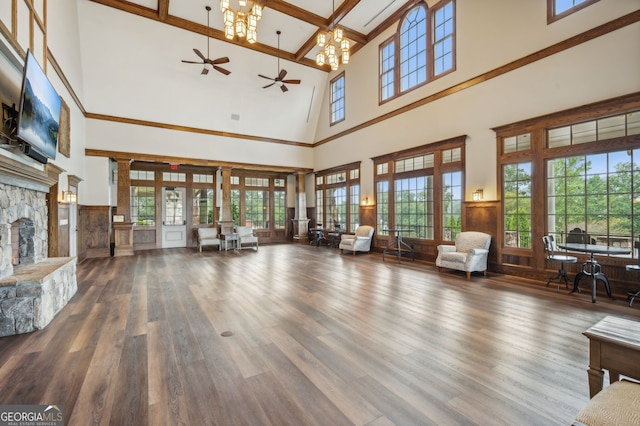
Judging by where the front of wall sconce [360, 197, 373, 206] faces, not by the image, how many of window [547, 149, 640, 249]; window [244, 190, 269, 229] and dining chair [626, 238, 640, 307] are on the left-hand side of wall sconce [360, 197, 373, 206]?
2

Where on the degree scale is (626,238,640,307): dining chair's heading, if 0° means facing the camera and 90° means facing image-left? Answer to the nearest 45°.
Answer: approximately 90°

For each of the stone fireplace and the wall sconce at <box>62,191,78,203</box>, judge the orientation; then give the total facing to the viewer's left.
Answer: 0

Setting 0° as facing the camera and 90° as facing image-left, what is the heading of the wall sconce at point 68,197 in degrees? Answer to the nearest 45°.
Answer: approximately 315°

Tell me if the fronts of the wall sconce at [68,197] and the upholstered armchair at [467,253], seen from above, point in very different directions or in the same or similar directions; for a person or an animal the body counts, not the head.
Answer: very different directions

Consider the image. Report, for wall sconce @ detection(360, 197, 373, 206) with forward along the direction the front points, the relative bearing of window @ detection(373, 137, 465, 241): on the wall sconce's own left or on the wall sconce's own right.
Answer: on the wall sconce's own left

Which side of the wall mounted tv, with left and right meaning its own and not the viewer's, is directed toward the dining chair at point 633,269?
front

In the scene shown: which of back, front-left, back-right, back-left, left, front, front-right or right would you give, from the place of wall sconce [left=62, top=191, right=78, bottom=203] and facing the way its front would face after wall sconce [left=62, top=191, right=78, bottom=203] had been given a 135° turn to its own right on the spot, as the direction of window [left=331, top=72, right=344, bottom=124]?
back

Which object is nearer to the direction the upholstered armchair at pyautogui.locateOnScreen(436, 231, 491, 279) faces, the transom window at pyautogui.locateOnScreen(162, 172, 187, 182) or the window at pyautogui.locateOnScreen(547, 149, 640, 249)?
the transom window

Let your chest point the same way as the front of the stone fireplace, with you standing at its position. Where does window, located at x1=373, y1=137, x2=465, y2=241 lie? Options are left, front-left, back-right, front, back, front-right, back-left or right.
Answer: front-left

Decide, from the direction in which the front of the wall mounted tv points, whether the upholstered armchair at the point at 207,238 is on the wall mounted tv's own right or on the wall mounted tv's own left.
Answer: on the wall mounted tv's own left
